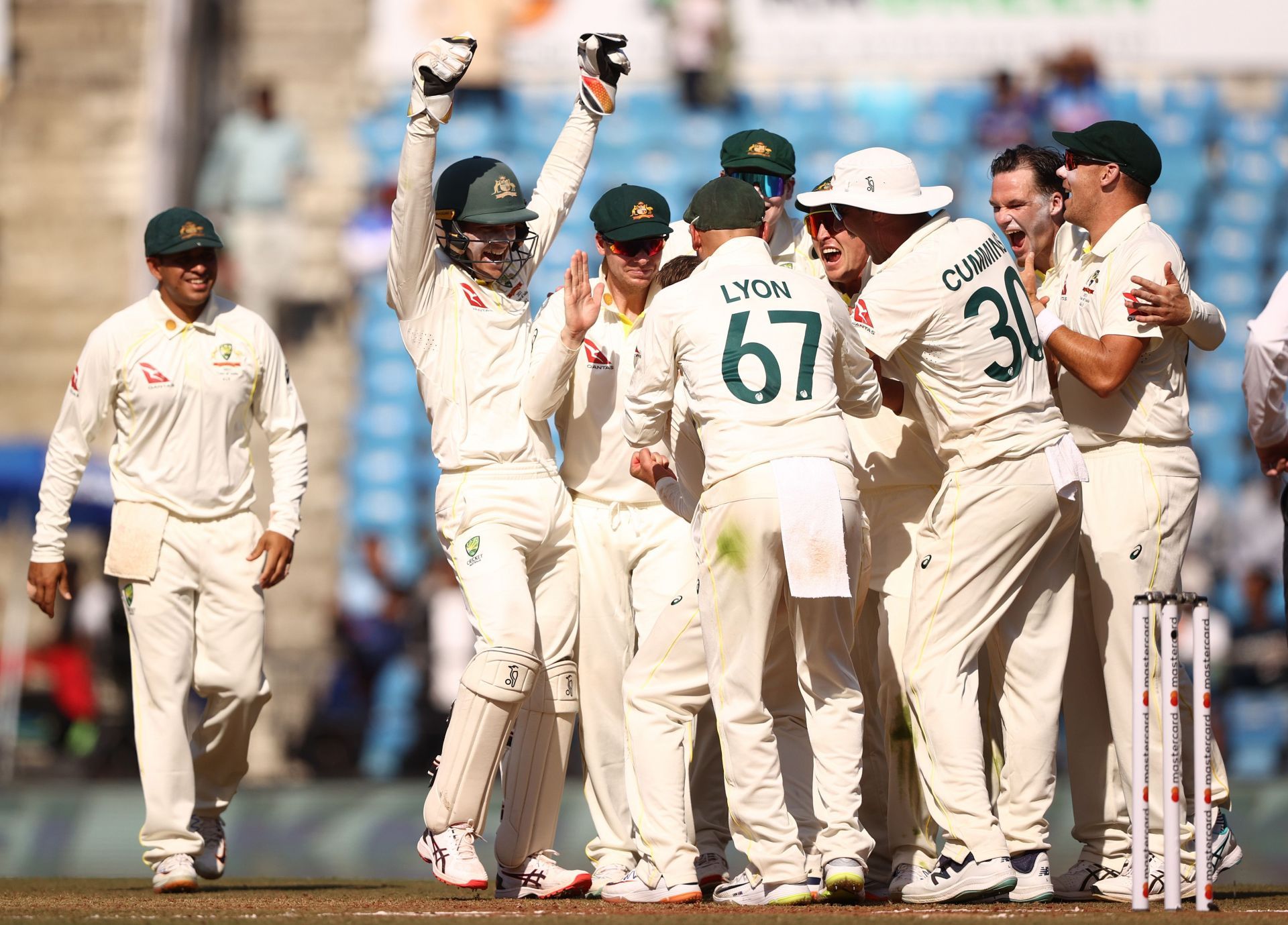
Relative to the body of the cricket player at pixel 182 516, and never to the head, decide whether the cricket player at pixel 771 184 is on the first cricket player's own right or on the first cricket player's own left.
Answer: on the first cricket player's own left

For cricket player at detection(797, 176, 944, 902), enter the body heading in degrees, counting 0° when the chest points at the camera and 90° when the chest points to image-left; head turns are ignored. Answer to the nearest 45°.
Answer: approximately 45°

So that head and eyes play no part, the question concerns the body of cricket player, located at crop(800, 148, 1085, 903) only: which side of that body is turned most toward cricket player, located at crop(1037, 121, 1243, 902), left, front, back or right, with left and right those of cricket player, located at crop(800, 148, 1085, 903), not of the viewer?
right

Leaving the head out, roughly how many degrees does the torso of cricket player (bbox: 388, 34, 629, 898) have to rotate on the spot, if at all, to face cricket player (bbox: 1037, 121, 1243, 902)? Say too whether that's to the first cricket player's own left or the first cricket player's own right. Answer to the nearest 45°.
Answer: approximately 45° to the first cricket player's own left

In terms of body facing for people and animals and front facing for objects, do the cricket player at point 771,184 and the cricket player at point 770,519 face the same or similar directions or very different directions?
very different directions

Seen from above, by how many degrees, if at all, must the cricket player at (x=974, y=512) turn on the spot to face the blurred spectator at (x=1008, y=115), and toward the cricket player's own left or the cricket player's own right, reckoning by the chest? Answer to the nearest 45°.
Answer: approximately 45° to the cricket player's own right

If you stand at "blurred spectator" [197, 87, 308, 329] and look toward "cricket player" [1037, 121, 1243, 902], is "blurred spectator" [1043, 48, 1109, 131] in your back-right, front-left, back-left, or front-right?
front-left

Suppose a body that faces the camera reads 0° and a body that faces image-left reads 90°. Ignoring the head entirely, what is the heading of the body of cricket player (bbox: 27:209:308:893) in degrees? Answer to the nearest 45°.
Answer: approximately 0°

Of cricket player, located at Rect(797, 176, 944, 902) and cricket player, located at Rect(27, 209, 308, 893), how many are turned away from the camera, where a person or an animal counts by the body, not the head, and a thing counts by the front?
0

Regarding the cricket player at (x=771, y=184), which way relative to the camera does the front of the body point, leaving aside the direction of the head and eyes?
toward the camera

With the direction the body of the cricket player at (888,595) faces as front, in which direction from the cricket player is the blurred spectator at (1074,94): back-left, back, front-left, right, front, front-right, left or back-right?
back-right

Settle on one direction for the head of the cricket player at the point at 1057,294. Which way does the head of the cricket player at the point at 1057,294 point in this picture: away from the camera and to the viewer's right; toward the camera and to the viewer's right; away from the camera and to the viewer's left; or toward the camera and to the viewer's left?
toward the camera and to the viewer's left

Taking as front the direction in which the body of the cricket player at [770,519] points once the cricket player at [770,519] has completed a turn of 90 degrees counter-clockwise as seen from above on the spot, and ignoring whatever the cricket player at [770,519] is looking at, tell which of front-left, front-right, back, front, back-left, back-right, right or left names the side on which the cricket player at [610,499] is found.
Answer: front-right

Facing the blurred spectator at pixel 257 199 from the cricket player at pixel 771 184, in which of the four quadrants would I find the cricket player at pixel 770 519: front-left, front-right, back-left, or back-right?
back-left

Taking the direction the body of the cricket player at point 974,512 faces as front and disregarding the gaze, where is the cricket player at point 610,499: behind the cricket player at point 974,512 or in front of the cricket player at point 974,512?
in front

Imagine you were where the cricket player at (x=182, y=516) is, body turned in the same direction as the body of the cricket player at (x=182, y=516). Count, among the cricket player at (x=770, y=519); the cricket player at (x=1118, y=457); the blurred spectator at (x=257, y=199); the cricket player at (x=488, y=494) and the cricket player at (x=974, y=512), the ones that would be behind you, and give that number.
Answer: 1

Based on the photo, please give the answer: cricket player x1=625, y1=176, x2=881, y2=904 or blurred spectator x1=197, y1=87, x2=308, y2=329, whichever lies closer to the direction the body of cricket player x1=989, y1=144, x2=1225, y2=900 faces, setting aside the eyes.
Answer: the cricket player

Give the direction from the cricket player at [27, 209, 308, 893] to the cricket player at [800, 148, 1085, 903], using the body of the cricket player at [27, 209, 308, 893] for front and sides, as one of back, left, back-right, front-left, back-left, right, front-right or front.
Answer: front-left
